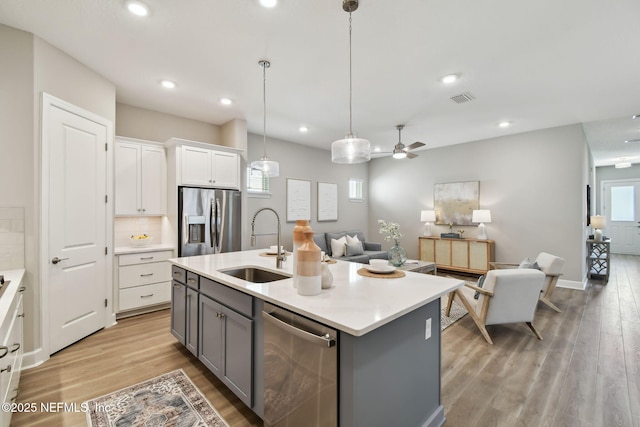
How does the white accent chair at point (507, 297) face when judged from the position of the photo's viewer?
facing away from the viewer and to the left of the viewer

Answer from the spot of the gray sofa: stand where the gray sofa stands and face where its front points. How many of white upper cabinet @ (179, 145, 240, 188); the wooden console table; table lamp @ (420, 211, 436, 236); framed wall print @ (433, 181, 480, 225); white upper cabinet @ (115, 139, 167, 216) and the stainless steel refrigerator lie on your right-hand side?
3

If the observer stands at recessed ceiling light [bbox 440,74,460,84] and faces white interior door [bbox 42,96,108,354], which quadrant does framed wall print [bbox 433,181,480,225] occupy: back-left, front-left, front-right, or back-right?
back-right

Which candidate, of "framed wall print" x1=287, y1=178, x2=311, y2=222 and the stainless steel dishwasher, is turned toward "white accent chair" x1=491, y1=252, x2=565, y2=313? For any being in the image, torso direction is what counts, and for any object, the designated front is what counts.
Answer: the framed wall print

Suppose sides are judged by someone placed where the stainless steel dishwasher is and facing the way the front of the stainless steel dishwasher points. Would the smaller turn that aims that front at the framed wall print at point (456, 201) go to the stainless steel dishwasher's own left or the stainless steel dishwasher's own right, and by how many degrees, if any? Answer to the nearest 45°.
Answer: approximately 180°

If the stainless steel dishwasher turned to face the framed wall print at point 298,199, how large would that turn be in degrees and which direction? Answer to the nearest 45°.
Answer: approximately 135° to its right

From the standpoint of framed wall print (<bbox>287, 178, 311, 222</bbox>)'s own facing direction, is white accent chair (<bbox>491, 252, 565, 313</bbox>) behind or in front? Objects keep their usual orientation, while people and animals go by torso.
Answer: in front

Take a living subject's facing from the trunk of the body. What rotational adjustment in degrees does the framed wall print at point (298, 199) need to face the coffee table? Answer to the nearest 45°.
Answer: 0° — it already faces it

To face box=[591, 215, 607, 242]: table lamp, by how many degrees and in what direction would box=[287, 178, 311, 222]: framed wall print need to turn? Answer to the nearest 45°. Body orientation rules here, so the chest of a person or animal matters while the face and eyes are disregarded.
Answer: approximately 45° to its left

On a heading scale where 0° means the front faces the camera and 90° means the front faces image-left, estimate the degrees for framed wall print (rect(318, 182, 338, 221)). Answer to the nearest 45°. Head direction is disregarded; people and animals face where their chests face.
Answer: approximately 315°

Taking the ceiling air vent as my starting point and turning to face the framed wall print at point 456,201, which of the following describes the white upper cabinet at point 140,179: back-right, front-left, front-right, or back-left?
back-left

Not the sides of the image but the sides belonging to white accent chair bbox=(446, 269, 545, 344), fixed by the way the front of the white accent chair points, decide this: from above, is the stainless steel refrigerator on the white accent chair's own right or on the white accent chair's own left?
on the white accent chair's own left
